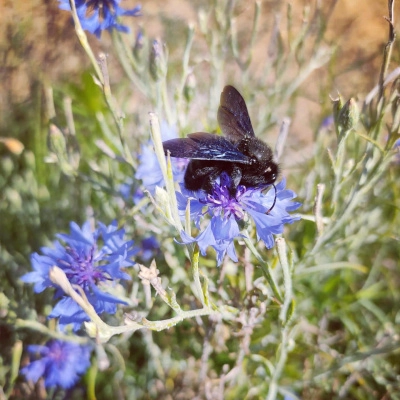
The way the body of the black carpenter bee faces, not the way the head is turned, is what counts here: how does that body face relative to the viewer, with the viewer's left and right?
facing to the right of the viewer
